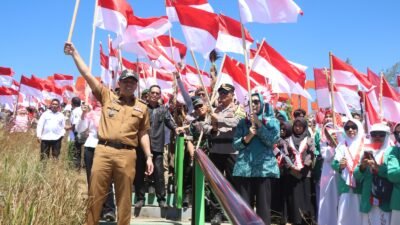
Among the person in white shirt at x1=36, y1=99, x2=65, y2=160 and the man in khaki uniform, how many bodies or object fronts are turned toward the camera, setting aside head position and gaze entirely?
2

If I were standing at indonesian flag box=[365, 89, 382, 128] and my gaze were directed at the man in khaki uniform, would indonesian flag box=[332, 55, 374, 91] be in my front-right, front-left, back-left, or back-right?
back-right

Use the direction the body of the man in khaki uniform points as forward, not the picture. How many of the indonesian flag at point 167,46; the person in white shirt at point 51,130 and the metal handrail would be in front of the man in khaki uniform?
1

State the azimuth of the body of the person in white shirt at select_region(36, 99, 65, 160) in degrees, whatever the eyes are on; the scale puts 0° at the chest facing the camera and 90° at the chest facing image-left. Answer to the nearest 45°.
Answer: approximately 0°

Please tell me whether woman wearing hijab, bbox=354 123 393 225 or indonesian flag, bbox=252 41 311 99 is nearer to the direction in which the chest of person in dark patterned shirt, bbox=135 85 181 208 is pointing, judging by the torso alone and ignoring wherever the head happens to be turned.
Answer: the woman wearing hijab

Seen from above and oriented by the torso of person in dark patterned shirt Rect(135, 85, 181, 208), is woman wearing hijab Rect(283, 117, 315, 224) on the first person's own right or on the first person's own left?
on the first person's own left

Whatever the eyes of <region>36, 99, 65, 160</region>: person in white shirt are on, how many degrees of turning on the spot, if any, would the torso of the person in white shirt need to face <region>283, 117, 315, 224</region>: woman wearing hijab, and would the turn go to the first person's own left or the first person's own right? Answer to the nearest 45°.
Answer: approximately 45° to the first person's own left

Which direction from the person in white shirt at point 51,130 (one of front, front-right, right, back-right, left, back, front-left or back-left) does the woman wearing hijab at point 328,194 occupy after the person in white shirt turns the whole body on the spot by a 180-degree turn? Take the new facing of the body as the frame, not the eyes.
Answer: back-right
